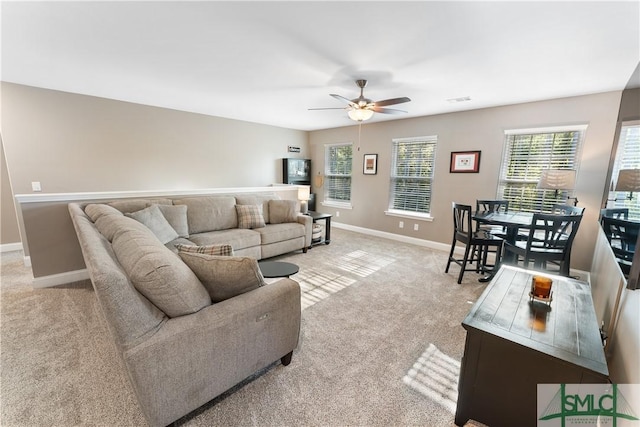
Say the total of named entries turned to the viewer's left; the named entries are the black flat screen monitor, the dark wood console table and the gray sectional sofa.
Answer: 1

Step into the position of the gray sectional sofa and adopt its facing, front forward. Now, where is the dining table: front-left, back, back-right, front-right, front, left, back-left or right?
front-left

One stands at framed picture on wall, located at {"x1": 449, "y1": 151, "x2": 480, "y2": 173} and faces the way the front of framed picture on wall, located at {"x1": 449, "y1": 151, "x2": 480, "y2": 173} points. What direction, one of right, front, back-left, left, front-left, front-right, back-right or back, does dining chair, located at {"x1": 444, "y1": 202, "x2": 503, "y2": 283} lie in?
front

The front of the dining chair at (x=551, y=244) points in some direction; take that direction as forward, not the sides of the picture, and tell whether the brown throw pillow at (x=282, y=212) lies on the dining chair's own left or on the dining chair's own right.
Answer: on the dining chair's own left

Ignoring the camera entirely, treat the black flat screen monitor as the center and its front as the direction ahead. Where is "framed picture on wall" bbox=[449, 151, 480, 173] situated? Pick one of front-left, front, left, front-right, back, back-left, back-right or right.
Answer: front-left

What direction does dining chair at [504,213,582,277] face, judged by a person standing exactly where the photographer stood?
facing away from the viewer and to the left of the viewer

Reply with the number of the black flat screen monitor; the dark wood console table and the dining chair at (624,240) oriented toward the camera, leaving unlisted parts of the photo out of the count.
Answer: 1

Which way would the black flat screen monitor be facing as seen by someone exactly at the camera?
facing the viewer

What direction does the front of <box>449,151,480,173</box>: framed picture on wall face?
toward the camera

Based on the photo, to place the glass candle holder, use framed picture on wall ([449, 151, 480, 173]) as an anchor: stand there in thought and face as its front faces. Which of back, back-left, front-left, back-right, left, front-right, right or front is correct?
front

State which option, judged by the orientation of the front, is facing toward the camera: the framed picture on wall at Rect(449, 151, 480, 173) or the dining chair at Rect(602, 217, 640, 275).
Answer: the framed picture on wall

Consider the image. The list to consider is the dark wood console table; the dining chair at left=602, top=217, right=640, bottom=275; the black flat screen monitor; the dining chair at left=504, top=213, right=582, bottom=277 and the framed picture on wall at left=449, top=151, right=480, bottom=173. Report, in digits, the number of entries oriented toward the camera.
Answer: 2

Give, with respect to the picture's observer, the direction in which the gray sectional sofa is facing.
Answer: facing the viewer and to the right of the viewer

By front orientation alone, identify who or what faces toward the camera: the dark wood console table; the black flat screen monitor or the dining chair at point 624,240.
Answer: the black flat screen monitor

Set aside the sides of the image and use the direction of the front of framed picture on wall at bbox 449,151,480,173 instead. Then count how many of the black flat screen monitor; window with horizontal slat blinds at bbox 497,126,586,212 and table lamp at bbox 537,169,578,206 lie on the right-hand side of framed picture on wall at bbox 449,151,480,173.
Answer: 1

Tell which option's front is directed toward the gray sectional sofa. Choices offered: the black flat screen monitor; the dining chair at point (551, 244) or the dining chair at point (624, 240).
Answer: the black flat screen monitor

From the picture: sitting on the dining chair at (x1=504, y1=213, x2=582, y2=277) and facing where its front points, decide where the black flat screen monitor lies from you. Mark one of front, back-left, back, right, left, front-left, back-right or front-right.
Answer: front-left

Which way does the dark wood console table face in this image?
to the viewer's left

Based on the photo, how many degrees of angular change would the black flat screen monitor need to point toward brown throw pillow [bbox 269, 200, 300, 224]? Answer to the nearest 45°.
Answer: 0° — it already faces it
